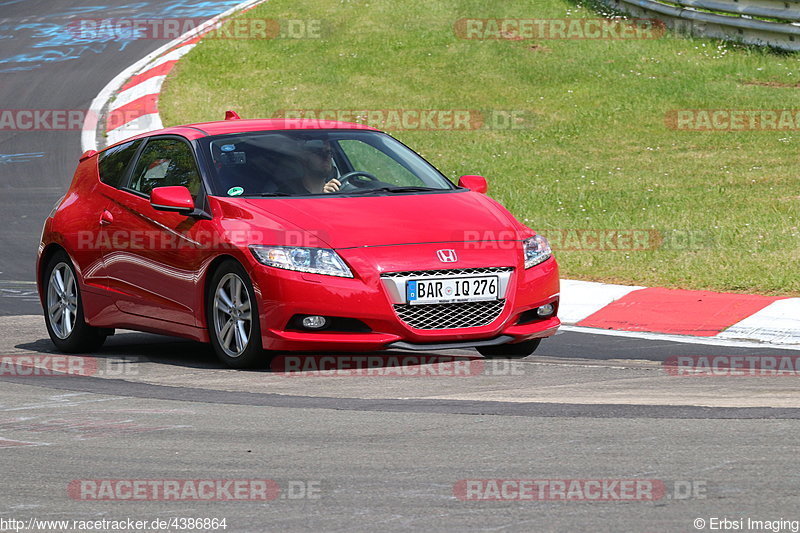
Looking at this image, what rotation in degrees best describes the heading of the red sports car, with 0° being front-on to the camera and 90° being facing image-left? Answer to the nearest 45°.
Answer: approximately 315°

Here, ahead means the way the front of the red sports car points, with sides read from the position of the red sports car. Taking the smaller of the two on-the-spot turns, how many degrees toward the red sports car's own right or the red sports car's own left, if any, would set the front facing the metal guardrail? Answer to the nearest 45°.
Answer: approximately 90° to the red sports car's own left

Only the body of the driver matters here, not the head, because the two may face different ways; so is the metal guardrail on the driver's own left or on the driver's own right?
on the driver's own left
